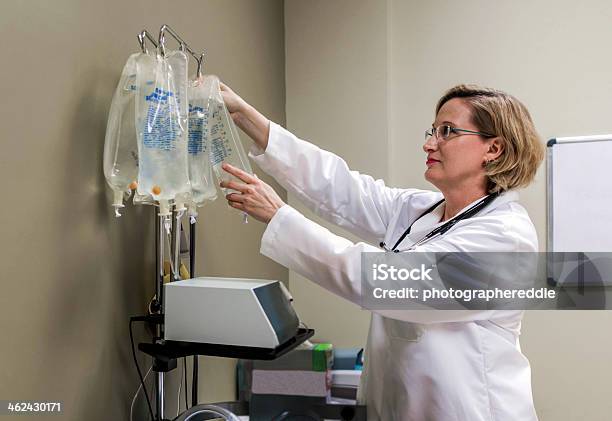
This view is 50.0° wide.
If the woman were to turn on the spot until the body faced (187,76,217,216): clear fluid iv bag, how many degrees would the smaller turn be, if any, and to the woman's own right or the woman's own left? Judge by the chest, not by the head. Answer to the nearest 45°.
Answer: approximately 45° to the woman's own left

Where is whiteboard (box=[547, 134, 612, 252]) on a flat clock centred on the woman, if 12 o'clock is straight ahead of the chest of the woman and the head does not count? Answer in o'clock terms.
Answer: The whiteboard is roughly at 4 o'clock from the woman.

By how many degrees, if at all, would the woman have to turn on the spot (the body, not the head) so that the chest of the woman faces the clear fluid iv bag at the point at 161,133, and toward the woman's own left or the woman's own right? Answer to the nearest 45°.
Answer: approximately 45° to the woman's own left

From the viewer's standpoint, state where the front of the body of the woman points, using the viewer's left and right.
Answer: facing to the left of the viewer

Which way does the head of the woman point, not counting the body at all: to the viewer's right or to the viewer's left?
to the viewer's left
